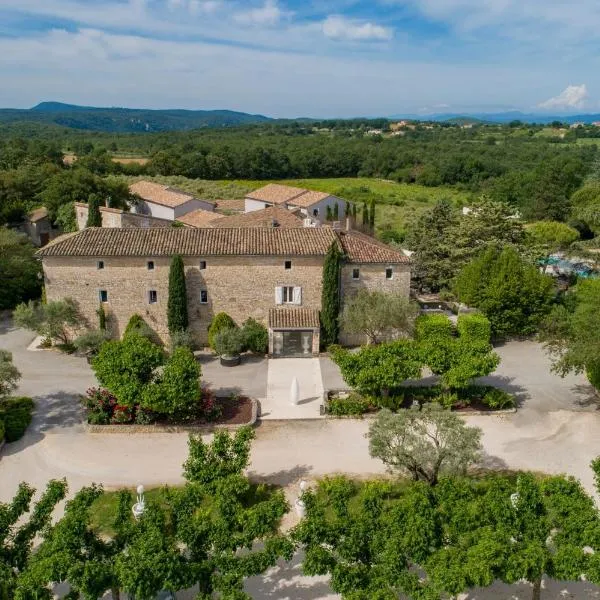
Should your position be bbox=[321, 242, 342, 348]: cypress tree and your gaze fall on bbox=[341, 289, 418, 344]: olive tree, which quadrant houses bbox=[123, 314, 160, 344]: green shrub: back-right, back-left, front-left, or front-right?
back-right

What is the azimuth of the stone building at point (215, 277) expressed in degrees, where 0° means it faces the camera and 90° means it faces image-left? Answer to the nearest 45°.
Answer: approximately 0°

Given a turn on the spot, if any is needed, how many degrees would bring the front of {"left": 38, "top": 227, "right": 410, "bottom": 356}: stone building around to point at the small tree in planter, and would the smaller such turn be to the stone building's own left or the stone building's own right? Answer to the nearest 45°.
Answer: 0° — it already faces it

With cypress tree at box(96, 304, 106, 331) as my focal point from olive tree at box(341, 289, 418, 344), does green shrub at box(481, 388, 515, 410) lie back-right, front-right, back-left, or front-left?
back-left

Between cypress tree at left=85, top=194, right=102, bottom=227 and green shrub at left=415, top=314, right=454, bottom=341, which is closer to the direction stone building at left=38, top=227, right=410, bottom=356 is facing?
the green shrub

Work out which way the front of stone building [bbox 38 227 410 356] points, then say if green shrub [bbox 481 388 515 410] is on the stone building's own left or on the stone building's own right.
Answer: on the stone building's own left

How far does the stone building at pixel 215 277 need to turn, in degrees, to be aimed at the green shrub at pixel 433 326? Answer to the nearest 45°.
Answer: approximately 90° to its left

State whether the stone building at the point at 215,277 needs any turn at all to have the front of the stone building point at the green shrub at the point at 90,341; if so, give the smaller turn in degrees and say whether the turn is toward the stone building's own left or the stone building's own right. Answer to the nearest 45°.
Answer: approximately 90° to the stone building's own right

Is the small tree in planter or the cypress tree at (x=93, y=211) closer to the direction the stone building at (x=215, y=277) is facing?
the small tree in planter

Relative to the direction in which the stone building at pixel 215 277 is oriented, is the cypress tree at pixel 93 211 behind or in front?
behind

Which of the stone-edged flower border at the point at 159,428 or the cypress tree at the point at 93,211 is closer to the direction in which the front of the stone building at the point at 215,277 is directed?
the stone-edged flower border
